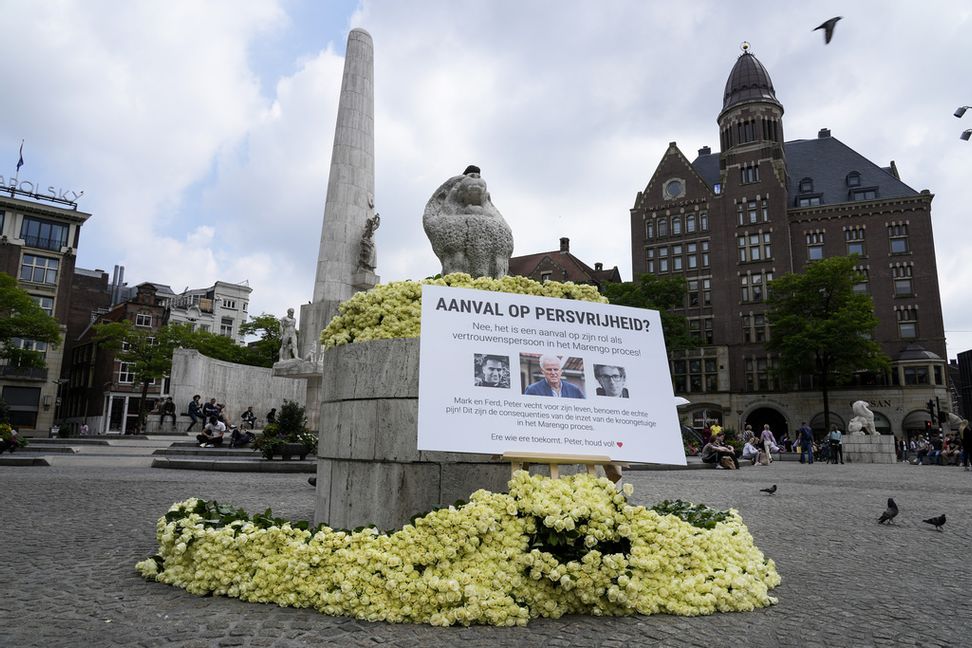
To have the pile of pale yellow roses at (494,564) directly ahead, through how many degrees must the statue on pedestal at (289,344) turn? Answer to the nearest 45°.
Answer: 0° — it already faces it

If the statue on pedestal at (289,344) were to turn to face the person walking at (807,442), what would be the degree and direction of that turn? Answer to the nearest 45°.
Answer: approximately 90° to its left

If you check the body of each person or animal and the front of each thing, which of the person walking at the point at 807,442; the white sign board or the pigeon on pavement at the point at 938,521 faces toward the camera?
the white sign board

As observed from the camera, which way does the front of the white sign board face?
facing the viewer

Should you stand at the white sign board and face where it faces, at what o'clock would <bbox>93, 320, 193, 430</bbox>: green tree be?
The green tree is roughly at 5 o'clock from the white sign board.

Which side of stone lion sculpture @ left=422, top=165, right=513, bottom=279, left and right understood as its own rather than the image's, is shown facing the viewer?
front

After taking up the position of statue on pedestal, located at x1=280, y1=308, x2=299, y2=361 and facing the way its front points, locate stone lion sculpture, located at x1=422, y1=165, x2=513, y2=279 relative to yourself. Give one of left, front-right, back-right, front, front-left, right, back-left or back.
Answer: front

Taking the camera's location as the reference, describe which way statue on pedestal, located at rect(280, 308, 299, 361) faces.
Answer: facing the viewer

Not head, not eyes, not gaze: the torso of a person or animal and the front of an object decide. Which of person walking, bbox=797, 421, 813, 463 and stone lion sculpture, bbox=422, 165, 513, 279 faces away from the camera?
the person walking

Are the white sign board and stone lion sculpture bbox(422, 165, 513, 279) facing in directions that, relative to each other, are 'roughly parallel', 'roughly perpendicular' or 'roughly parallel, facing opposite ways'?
roughly parallel
